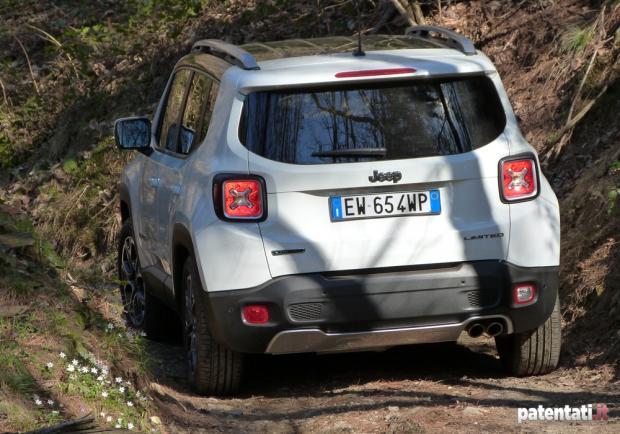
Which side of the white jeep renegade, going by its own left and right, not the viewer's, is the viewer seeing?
back
